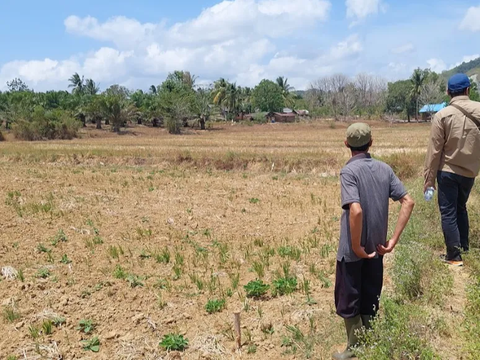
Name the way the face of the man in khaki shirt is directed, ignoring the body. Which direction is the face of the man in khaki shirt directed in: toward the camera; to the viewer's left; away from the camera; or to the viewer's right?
away from the camera

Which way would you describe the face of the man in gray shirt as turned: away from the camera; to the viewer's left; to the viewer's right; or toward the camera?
away from the camera

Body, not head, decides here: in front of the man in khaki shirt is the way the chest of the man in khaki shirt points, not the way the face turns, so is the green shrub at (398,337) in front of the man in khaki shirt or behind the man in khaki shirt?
behind

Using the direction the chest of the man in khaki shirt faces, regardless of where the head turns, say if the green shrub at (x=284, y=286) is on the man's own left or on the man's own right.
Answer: on the man's own left

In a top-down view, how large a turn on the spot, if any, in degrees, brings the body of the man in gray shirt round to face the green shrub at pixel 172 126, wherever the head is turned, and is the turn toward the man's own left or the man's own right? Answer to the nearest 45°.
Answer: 0° — they already face it

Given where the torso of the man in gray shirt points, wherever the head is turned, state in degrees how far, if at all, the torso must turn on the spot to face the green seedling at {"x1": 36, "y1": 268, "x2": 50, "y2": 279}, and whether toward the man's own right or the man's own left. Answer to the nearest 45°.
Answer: approximately 45° to the man's own left

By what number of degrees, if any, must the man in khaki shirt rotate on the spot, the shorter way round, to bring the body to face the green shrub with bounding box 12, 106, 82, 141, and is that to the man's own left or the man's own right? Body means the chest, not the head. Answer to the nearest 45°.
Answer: approximately 45° to the man's own left

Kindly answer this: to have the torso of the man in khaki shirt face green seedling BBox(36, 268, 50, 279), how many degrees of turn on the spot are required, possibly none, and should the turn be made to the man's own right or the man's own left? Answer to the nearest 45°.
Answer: approximately 90° to the man's own left

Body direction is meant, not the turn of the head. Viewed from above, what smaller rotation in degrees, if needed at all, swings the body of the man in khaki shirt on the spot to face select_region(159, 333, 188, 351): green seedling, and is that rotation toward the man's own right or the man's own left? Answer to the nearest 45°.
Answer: approximately 135° to the man's own left

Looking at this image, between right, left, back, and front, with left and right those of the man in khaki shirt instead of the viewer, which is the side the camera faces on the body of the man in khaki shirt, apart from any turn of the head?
back

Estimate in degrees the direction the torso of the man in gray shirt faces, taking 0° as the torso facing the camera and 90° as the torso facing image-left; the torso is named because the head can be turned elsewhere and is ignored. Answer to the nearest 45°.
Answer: approximately 135°
